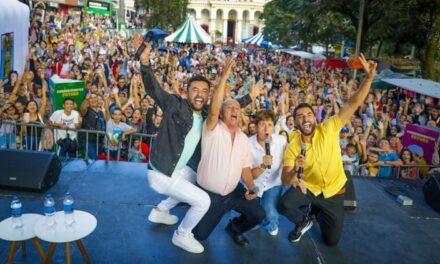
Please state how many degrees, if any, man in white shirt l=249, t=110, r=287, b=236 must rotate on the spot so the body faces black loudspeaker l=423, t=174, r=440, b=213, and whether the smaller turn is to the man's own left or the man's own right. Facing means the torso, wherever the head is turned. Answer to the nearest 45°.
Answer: approximately 135° to the man's own left

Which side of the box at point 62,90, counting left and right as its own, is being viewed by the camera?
front

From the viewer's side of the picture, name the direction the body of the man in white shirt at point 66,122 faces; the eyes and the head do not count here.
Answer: toward the camera

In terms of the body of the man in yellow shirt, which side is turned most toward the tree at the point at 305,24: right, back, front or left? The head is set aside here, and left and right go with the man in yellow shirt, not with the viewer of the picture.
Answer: back

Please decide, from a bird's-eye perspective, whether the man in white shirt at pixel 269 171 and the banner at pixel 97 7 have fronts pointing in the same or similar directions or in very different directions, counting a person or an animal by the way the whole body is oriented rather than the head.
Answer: same or similar directions

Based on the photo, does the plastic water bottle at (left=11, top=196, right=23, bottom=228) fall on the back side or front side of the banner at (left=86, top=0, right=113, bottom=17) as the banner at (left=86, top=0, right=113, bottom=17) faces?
on the front side

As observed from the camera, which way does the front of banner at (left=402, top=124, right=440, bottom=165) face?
facing the viewer

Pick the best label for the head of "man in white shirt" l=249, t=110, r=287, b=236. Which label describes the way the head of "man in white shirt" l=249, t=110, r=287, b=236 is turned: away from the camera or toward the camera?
toward the camera

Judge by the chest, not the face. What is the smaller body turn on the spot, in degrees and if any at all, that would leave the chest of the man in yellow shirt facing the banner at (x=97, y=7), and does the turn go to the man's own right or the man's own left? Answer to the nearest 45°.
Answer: approximately 135° to the man's own right

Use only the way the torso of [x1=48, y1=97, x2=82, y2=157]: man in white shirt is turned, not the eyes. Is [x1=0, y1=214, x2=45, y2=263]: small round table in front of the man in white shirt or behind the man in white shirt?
in front

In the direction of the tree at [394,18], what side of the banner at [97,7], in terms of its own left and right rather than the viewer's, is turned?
left

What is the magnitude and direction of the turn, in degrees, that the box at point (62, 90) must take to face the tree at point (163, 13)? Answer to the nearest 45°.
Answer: approximately 180°

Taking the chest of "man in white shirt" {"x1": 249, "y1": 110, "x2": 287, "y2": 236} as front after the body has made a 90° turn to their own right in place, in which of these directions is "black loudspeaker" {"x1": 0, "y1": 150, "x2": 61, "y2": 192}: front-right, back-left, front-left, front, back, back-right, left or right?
front

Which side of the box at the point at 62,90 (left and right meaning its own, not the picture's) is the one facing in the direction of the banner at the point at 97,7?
back

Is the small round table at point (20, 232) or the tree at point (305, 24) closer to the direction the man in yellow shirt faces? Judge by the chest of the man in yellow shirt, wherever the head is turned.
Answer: the small round table

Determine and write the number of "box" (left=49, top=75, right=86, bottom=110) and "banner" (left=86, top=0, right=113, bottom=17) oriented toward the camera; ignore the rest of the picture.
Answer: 2

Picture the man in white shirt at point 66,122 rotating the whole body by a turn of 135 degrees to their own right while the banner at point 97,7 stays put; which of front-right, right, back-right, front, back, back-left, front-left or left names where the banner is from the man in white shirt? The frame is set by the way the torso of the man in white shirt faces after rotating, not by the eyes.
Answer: front-right

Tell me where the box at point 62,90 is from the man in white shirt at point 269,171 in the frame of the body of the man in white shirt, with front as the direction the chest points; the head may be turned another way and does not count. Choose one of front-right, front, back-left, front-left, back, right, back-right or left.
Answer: back-right

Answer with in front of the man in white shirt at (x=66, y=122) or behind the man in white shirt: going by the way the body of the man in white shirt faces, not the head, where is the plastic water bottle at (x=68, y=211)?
in front

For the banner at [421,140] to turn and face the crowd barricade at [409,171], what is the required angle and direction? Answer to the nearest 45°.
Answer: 0° — it already faces it
